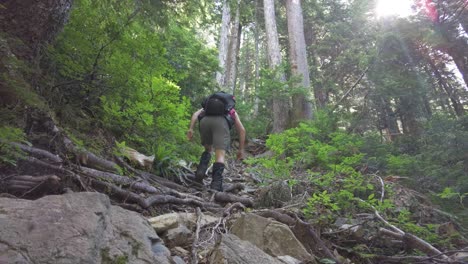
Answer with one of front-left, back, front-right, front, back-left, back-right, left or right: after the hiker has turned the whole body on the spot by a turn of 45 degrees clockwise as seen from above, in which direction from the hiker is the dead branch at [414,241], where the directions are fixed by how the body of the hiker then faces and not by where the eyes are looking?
right

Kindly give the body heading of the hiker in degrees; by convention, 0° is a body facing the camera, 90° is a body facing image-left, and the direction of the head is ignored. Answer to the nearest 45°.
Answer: approximately 180°

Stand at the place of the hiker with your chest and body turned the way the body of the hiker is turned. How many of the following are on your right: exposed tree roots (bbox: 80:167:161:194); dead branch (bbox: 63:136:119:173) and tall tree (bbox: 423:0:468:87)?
1

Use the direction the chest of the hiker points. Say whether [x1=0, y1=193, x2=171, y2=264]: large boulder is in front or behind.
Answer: behind

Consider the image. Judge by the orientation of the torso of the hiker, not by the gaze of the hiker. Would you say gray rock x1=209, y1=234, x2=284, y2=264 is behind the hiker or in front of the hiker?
behind
